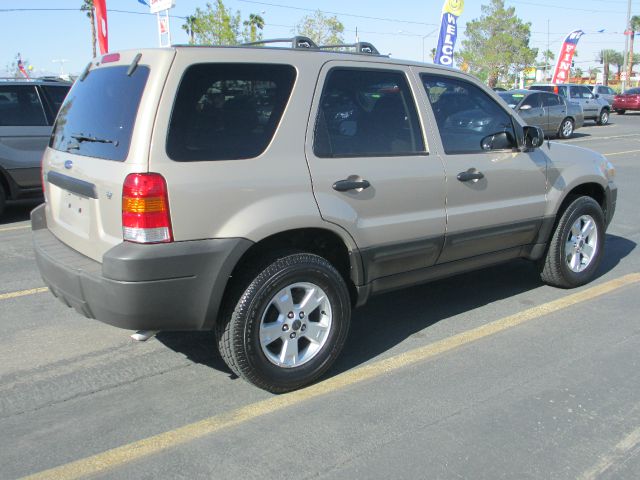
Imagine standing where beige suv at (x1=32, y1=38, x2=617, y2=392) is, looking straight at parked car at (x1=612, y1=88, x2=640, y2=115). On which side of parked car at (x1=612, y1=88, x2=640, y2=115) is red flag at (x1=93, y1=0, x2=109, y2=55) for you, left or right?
left

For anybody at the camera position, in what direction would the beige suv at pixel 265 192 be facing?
facing away from the viewer and to the right of the viewer

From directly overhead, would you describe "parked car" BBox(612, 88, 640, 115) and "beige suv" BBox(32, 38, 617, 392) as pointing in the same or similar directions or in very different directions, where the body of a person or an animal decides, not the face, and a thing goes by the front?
very different directions

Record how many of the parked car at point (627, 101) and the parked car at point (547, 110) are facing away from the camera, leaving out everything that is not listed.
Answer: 0

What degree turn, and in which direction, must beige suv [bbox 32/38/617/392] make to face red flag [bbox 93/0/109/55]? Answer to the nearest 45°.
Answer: approximately 45° to its left

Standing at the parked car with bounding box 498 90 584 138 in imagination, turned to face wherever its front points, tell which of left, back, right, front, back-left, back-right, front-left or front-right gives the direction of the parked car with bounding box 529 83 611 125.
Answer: back-right

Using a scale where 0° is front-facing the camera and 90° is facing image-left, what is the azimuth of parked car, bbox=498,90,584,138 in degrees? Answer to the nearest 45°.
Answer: approximately 45°

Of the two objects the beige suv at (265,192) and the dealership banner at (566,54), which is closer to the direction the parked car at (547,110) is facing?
the beige suv

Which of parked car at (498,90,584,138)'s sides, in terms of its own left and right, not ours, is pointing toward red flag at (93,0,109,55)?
front

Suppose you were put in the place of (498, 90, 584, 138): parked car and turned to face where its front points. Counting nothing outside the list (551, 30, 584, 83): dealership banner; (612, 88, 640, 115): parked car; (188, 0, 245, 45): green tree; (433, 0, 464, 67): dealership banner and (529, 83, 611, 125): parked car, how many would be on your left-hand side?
0

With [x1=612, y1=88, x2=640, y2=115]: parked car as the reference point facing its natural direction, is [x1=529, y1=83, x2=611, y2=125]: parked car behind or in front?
in front

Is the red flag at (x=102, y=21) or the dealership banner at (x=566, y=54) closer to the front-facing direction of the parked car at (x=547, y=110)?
the red flag

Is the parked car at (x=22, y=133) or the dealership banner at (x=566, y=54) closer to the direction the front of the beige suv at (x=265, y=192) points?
the dealership banner

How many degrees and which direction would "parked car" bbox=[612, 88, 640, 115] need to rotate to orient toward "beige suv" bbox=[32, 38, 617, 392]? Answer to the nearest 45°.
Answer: approximately 45° to its left

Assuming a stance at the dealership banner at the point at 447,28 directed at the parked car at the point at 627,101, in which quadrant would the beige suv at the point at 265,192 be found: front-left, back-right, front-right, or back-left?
back-right

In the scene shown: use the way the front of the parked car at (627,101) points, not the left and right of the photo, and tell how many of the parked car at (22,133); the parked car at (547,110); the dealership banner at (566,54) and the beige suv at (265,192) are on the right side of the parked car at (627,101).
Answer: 1

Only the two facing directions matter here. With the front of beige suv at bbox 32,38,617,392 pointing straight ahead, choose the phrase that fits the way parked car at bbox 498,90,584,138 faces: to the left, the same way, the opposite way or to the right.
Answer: the opposite way

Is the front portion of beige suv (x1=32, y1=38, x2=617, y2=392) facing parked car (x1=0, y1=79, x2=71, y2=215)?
no

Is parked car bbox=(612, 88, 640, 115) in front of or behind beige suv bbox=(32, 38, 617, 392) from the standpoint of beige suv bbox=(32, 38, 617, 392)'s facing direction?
in front

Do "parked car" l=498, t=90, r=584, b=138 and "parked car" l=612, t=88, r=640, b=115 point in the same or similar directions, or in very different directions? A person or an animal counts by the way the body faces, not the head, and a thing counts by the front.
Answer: same or similar directions

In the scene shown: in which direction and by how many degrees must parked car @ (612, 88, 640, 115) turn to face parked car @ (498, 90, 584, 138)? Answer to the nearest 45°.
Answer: approximately 45° to its left

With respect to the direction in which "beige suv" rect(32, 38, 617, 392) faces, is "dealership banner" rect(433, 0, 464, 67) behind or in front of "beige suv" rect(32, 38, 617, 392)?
in front
